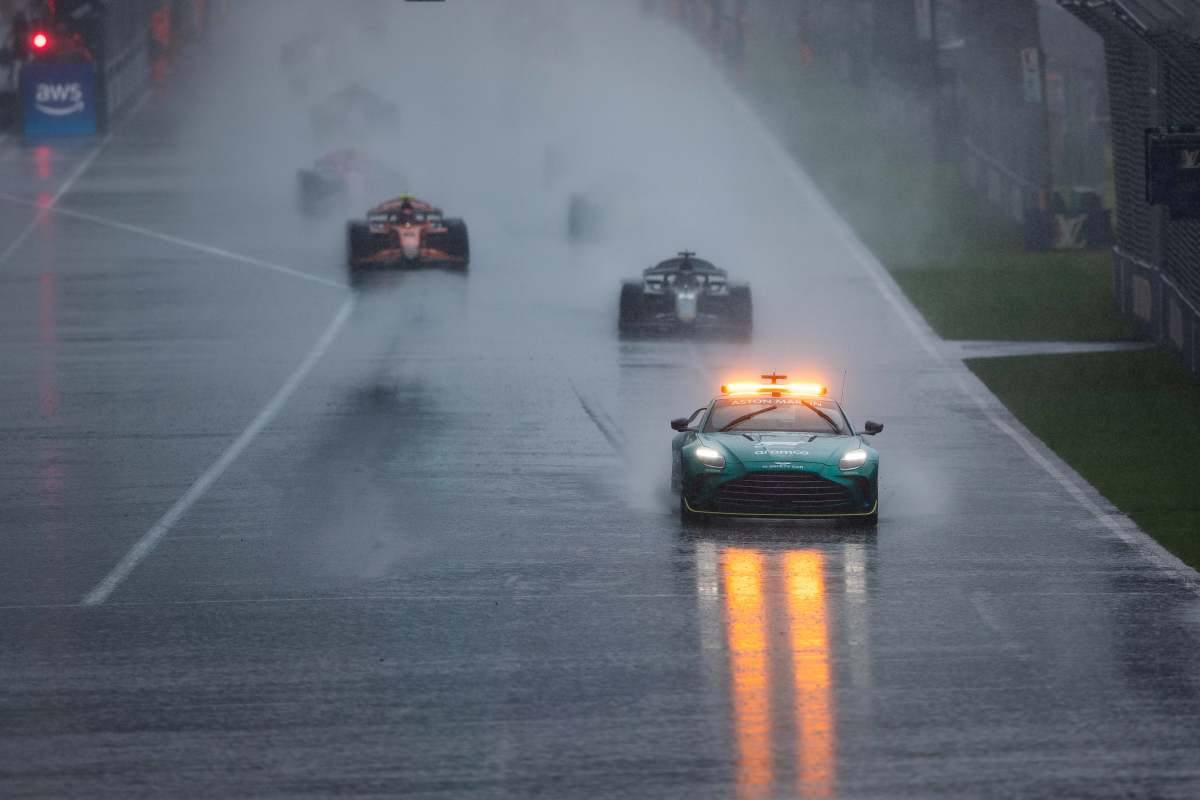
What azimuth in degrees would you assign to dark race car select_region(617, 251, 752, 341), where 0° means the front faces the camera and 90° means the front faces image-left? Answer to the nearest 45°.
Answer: approximately 0°

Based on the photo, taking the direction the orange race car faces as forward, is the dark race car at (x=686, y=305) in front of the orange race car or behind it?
in front

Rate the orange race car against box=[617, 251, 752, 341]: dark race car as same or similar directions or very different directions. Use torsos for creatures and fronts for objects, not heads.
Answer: same or similar directions

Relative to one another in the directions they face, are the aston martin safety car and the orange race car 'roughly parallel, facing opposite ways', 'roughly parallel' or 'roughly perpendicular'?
roughly parallel

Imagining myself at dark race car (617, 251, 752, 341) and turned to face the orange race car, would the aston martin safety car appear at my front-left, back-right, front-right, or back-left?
back-left

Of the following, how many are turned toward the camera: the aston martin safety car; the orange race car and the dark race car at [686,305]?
3

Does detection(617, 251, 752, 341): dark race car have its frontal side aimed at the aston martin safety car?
yes

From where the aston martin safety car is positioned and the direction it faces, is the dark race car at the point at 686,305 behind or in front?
behind

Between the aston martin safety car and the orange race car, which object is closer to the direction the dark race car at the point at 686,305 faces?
the aston martin safety car

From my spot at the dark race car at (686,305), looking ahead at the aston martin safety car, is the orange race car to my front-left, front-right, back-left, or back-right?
back-right

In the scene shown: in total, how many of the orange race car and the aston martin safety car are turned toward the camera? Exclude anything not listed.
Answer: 2

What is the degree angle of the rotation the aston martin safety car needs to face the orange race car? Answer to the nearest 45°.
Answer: approximately 180°

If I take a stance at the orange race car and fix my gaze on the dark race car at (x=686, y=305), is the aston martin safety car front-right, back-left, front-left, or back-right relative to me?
front-right

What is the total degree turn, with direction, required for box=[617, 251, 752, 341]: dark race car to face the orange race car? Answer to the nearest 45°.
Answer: approximately 135° to its right

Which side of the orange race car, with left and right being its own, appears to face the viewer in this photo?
front

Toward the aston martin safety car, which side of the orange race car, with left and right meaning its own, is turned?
front
